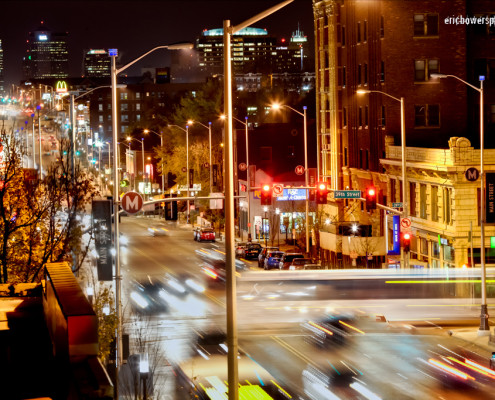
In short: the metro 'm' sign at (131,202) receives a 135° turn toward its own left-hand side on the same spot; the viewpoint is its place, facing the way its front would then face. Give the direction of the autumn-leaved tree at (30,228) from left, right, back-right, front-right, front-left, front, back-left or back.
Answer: left

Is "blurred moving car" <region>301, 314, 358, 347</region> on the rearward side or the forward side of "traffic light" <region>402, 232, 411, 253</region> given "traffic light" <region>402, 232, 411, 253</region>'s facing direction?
on the forward side

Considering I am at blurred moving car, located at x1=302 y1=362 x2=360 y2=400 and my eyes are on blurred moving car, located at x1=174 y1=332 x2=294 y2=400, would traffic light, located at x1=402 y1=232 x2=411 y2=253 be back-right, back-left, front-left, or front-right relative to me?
back-right

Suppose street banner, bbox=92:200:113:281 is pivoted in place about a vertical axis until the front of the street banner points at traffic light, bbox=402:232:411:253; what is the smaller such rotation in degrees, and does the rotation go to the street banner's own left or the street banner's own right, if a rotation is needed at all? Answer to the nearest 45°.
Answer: approximately 135° to the street banner's own left

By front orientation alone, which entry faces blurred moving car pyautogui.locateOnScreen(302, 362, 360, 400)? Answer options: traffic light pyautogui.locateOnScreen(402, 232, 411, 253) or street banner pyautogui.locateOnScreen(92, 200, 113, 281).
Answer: the traffic light

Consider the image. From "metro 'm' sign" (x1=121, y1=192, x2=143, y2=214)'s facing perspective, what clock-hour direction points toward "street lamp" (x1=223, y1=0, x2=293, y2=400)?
The street lamp is roughly at 12 o'clock from the metro 'm' sign.

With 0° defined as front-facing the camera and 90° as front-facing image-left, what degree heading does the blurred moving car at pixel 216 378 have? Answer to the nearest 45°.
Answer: approximately 315°

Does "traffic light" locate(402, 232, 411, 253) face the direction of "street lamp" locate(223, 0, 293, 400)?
yes

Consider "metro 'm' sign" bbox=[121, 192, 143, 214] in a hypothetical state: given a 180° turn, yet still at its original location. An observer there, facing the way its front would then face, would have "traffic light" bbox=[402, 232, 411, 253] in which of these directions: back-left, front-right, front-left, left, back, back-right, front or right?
front-right
